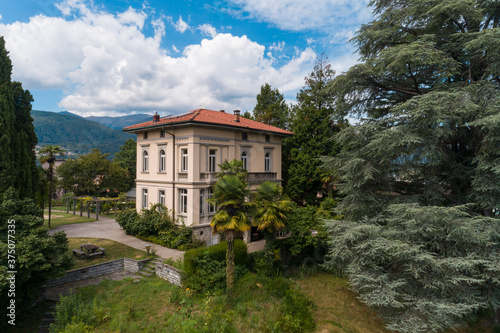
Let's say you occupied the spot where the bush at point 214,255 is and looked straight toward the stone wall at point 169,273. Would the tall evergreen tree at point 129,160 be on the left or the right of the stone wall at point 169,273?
right
